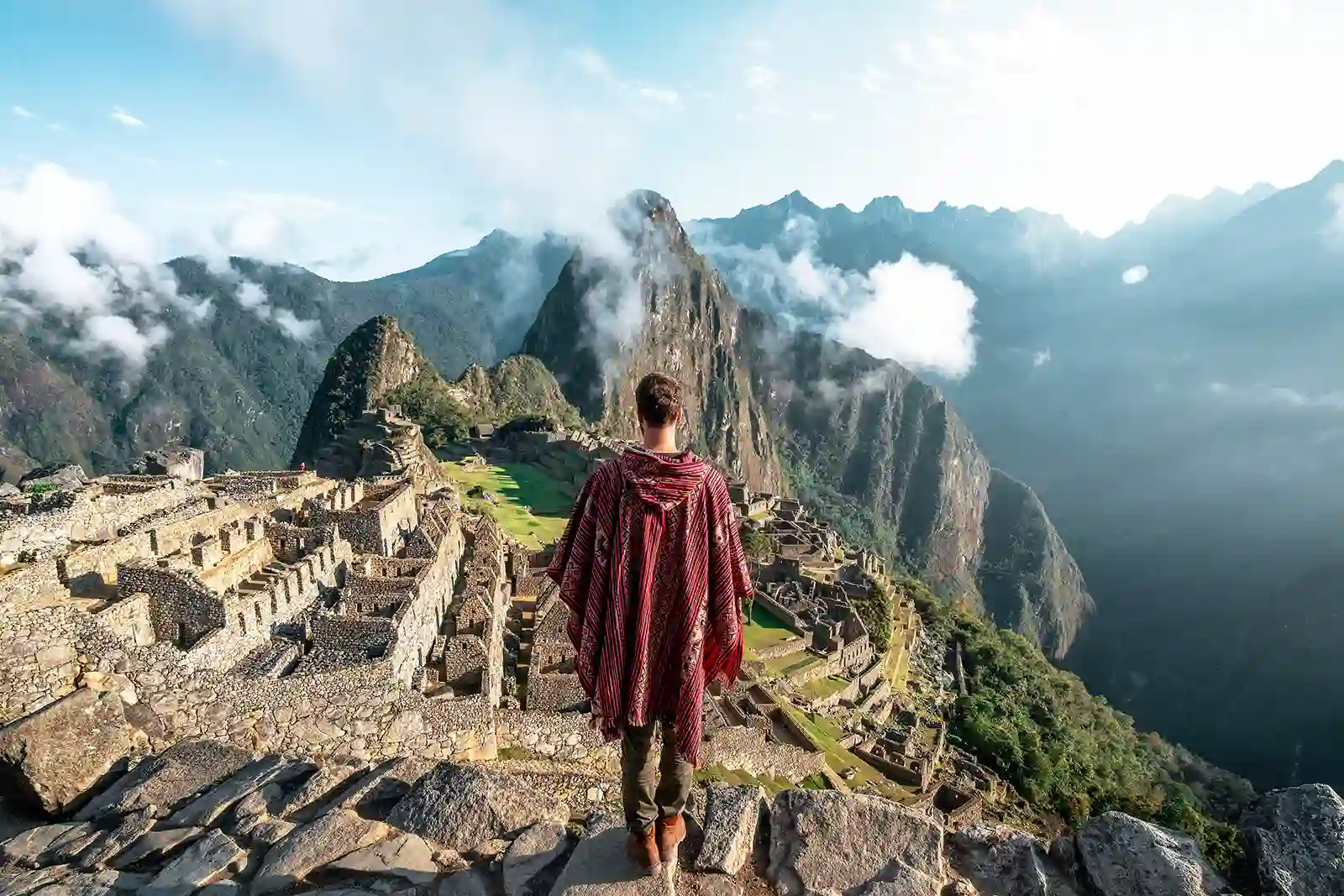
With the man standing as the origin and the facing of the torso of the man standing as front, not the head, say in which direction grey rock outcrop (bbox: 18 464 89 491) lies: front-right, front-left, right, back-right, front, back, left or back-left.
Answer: front-left

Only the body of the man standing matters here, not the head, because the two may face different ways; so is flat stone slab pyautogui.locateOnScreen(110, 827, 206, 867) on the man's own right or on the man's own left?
on the man's own left

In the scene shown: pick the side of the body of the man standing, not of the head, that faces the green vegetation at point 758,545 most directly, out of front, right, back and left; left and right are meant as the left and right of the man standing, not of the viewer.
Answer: front

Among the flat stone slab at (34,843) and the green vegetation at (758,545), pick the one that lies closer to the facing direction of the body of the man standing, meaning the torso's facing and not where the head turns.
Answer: the green vegetation

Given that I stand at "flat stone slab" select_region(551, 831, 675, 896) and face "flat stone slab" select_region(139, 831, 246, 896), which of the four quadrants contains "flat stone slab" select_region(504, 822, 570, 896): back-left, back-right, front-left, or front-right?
front-right

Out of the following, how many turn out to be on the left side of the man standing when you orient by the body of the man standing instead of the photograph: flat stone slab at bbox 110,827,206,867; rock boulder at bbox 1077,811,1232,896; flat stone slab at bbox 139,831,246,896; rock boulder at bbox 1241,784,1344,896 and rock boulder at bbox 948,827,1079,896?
2

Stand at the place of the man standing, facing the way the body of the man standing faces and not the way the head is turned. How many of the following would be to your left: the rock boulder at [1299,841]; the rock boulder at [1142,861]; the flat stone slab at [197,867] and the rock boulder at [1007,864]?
1

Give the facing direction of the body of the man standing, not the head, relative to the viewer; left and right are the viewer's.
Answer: facing away from the viewer

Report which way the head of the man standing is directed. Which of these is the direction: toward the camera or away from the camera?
away from the camera

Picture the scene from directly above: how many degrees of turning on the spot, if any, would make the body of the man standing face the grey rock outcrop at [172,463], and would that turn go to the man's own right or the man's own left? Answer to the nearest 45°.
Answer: approximately 45° to the man's own left

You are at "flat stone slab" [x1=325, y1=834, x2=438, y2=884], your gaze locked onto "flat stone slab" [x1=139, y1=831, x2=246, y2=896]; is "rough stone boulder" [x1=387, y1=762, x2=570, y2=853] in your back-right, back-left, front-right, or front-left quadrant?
back-right

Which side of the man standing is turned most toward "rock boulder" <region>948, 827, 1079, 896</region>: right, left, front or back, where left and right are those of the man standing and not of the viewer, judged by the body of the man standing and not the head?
right

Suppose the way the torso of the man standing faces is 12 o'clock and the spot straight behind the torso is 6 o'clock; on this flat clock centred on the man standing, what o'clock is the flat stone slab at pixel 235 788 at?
The flat stone slab is roughly at 10 o'clock from the man standing.

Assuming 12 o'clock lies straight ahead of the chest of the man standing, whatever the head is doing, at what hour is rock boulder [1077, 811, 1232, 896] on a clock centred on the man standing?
The rock boulder is roughly at 3 o'clock from the man standing.
